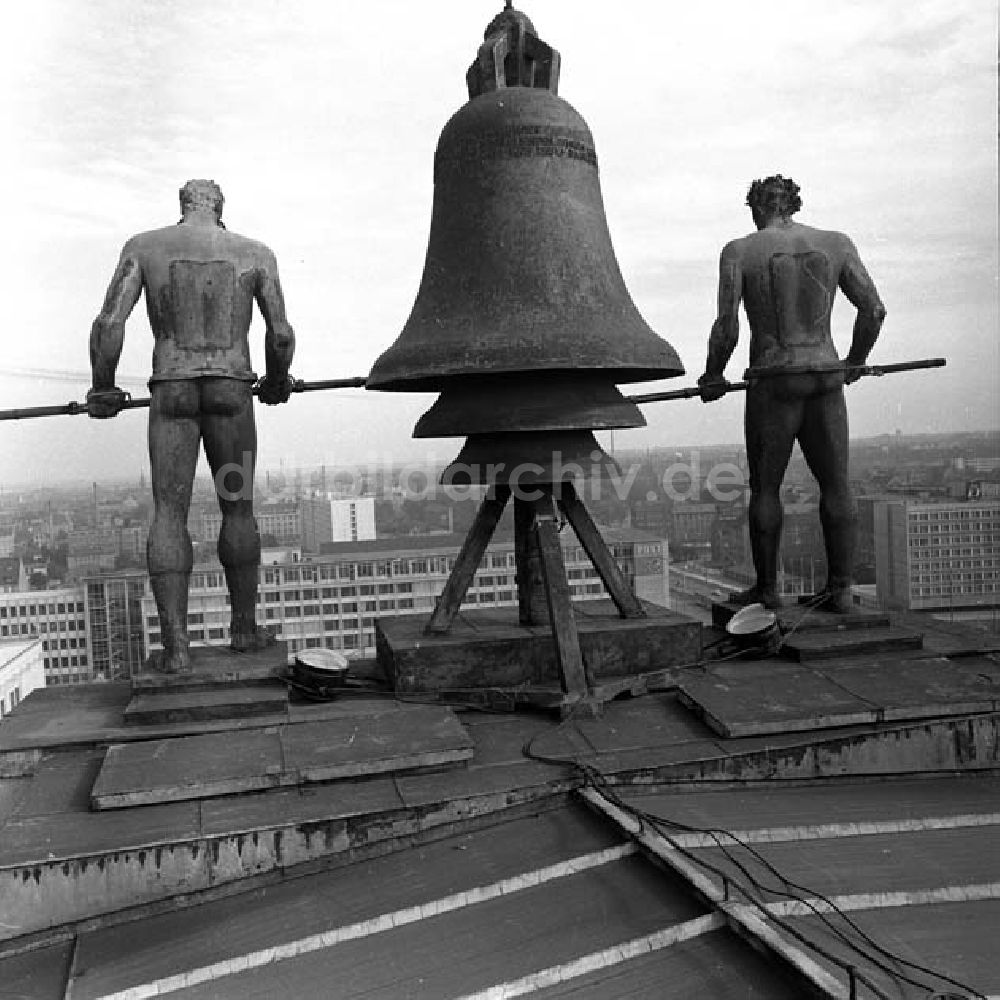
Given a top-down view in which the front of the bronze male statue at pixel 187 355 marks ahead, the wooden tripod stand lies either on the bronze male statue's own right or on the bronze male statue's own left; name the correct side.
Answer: on the bronze male statue's own right

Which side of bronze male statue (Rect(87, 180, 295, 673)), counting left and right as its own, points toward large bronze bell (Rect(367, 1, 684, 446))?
right

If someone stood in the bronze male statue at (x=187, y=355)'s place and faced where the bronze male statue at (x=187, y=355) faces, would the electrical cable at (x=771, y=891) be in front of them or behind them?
behind

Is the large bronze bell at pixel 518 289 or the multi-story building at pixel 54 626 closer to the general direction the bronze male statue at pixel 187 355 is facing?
the multi-story building

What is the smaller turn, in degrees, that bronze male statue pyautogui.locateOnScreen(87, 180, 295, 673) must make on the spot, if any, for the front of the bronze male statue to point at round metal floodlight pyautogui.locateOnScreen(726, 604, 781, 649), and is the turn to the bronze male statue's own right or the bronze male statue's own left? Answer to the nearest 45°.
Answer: approximately 90° to the bronze male statue's own right

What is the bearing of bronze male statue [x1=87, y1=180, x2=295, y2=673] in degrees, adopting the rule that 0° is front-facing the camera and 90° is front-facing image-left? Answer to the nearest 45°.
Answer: approximately 180°

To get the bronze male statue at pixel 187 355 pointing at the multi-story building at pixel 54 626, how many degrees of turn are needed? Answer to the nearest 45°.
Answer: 0° — it already faces it

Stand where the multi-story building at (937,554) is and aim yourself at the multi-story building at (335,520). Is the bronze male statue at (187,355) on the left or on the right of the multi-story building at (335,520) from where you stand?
left

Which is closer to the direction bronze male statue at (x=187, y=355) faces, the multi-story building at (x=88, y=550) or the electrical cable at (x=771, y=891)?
the multi-story building
